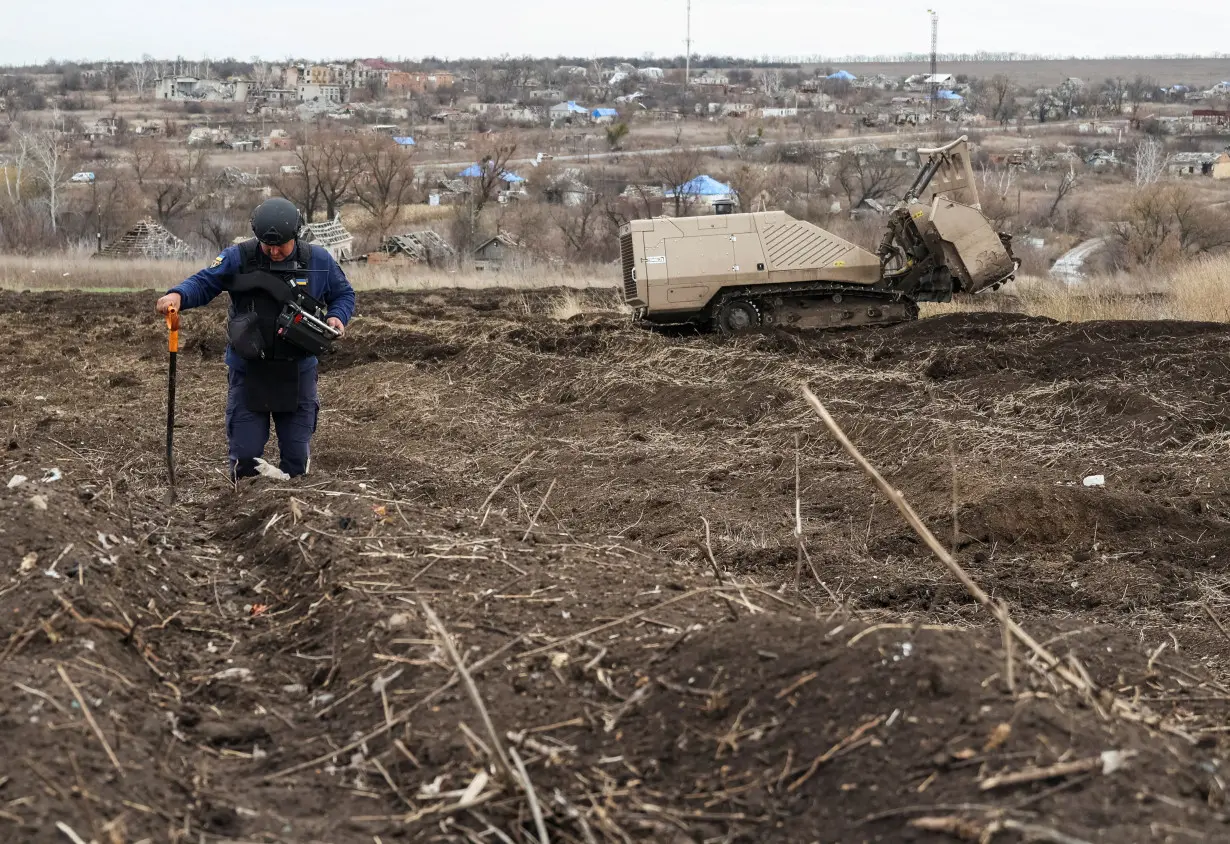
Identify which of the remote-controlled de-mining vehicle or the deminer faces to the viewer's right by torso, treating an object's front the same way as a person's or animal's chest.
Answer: the remote-controlled de-mining vehicle

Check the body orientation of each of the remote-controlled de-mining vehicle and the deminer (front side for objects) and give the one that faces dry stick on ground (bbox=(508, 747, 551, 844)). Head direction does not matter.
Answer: the deminer

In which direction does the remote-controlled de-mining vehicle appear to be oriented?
to the viewer's right

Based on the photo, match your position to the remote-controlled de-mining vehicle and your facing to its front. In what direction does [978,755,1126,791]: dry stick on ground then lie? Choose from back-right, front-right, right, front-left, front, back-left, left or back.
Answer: right

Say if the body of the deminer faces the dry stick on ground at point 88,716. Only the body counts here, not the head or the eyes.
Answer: yes

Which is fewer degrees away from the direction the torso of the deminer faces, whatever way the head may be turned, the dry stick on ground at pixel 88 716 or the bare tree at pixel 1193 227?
the dry stick on ground

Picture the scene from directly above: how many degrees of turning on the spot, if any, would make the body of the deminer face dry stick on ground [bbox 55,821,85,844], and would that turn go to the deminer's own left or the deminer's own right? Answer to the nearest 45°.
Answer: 0° — they already face it

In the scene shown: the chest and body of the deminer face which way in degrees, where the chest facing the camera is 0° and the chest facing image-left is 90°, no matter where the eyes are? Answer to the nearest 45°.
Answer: approximately 0°

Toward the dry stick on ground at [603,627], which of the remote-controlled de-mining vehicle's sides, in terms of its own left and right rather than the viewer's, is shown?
right

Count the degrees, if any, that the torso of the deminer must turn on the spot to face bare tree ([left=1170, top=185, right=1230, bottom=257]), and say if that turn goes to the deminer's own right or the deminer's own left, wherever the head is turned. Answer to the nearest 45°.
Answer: approximately 135° to the deminer's own left

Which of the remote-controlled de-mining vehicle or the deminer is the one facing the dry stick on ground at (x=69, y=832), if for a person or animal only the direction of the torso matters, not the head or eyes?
the deminer

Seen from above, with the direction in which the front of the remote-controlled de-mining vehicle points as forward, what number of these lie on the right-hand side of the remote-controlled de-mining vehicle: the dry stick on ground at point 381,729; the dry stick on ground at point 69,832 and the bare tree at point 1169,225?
2

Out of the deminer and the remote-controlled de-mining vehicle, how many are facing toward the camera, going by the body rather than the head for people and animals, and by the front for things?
1

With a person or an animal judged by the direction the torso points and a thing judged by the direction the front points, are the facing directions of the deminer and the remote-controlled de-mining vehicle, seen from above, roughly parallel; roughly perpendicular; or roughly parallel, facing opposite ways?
roughly perpendicular

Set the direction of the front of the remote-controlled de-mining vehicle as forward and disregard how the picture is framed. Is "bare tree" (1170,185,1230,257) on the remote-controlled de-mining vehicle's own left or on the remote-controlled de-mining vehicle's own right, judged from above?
on the remote-controlled de-mining vehicle's own left
